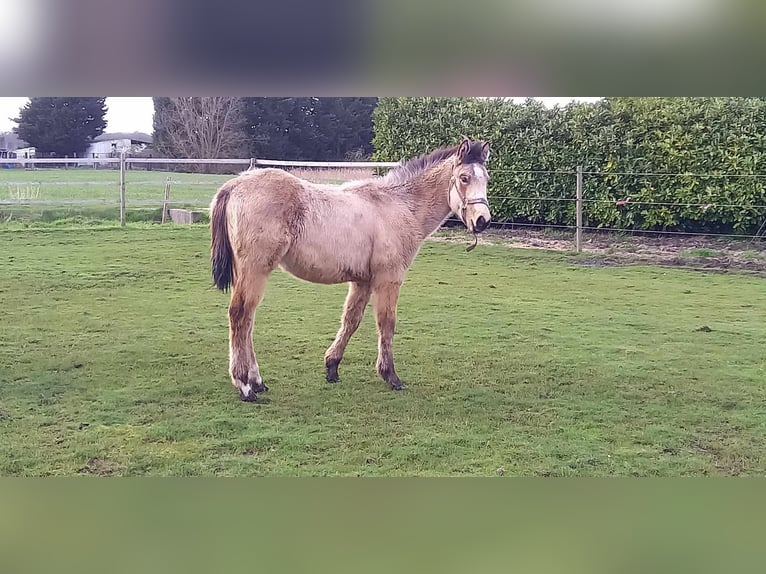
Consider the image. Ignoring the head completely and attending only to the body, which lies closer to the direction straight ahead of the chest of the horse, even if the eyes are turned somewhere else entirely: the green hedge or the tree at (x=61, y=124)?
the green hedge

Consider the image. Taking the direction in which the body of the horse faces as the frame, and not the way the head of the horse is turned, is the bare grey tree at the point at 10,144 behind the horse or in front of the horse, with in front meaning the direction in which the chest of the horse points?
behind

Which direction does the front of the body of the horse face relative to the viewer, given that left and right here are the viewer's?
facing to the right of the viewer

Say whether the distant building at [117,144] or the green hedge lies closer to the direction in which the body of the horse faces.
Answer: the green hedge

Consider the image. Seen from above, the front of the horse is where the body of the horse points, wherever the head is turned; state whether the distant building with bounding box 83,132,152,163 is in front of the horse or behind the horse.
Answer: behind
